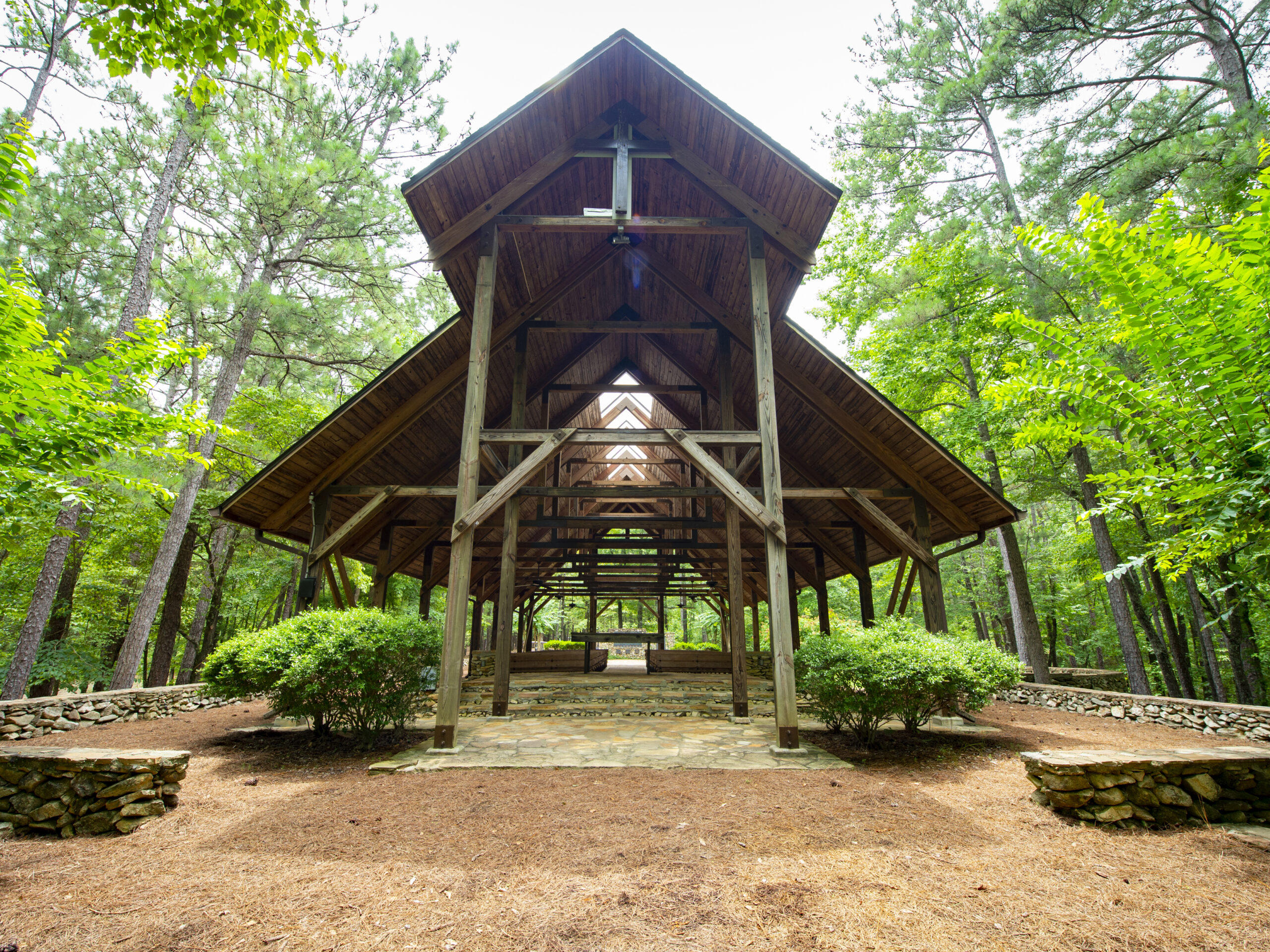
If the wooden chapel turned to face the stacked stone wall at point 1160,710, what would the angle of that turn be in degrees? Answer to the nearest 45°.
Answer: approximately 90° to its left

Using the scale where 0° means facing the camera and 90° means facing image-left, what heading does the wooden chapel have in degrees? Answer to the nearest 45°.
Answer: approximately 0°

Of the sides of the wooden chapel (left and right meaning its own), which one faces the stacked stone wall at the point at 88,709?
right

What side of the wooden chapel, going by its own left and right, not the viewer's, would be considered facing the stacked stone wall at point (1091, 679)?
left

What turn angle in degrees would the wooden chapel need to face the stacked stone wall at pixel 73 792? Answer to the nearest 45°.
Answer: approximately 45° to its right
